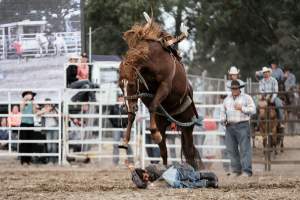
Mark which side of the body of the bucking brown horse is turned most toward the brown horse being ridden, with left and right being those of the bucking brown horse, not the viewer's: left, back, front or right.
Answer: back

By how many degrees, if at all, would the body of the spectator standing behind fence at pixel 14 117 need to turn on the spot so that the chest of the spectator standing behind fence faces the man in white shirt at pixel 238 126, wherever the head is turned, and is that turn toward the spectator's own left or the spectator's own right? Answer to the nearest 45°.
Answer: approximately 45° to the spectator's own left

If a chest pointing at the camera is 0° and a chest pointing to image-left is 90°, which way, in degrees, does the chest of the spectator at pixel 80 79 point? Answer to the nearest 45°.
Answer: approximately 315°

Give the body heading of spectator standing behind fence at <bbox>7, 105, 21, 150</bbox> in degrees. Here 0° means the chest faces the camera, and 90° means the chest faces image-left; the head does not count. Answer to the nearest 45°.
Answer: approximately 0°

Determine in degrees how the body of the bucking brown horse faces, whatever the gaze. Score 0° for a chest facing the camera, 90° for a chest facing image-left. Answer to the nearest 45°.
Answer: approximately 45°

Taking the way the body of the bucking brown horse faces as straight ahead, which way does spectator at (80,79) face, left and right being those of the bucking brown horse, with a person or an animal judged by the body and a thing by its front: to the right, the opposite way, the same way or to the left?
to the left
